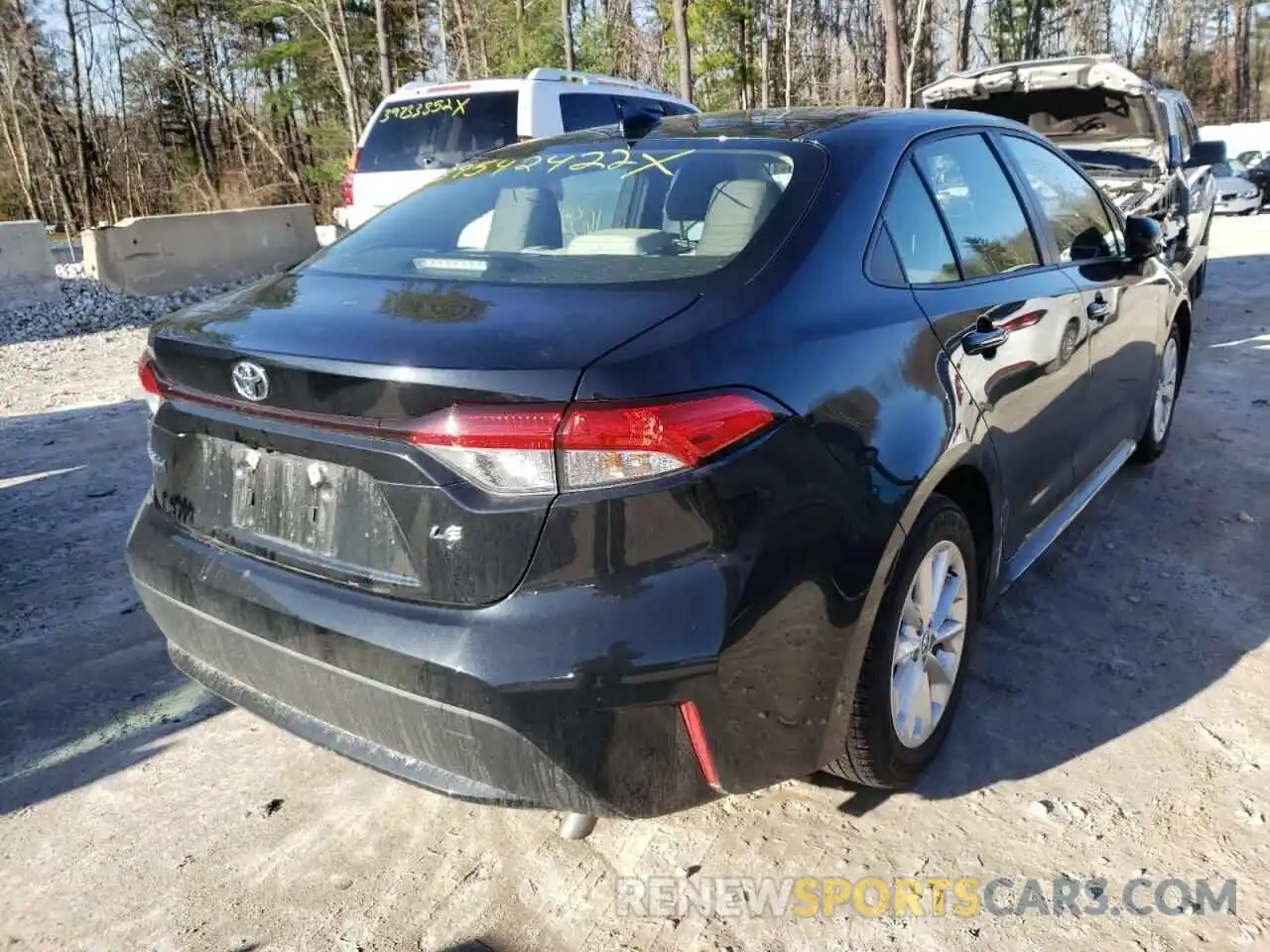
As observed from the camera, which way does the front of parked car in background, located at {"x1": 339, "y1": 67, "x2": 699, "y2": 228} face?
facing away from the viewer and to the right of the viewer

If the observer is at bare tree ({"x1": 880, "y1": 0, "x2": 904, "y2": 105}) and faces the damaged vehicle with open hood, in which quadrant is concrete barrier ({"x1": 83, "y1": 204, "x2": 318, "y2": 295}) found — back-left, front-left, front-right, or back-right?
front-right

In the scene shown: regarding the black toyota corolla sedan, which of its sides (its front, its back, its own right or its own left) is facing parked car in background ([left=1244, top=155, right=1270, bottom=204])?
front

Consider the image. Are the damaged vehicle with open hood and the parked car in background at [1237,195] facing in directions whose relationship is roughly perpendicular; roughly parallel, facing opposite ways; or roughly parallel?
roughly parallel

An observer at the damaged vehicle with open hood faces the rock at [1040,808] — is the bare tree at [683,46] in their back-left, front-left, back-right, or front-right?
back-right

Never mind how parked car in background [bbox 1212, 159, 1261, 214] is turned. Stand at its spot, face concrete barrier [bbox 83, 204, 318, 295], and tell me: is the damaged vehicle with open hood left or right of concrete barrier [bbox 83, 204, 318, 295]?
left

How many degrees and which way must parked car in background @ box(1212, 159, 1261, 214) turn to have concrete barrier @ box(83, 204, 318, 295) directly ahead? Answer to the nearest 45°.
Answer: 0° — it already faces it

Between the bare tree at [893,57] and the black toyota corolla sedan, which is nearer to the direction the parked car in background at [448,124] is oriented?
the bare tree

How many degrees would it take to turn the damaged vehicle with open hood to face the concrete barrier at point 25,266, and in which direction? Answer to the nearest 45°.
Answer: approximately 45° to its right

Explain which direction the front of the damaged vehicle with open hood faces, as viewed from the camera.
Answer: facing the viewer and to the left of the viewer

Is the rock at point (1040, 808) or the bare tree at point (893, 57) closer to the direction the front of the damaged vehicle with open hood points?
the rock

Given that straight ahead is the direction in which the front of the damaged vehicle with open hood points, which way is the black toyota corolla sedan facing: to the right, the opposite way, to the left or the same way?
the opposite way

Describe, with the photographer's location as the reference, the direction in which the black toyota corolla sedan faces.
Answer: facing away from the viewer and to the right of the viewer

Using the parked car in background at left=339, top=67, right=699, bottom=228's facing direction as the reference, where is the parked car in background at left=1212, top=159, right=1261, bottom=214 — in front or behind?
in front

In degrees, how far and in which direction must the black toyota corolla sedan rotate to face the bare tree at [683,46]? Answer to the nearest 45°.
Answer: approximately 45° to its left

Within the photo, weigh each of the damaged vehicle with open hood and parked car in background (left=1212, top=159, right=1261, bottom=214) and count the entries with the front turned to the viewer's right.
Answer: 0

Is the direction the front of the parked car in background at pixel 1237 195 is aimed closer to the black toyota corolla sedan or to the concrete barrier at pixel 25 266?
the concrete barrier
